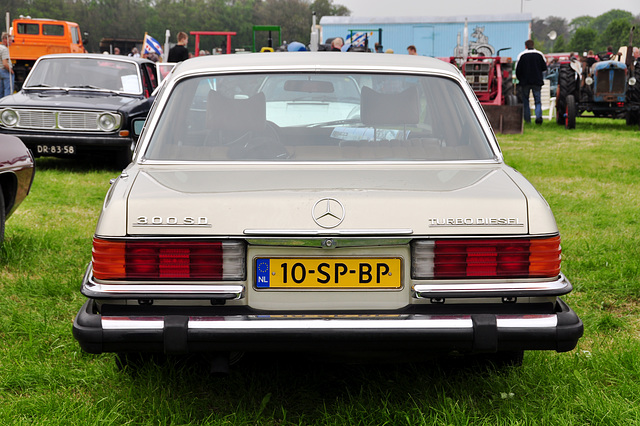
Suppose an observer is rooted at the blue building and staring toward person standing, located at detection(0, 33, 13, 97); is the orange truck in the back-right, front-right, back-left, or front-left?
front-right

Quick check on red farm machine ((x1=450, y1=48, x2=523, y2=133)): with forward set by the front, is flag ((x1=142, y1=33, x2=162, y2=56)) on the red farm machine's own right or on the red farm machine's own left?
on the red farm machine's own right

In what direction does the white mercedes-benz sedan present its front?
away from the camera

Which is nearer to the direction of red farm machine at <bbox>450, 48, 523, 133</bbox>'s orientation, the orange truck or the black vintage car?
the black vintage car

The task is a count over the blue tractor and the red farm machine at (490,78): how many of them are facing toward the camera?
2

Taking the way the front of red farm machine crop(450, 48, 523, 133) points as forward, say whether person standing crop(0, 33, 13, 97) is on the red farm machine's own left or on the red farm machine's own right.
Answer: on the red farm machine's own right

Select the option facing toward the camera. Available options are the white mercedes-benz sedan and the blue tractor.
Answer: the blue tractor

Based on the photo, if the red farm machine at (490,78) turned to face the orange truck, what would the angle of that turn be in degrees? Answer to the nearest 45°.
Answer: approximately 135° to its right

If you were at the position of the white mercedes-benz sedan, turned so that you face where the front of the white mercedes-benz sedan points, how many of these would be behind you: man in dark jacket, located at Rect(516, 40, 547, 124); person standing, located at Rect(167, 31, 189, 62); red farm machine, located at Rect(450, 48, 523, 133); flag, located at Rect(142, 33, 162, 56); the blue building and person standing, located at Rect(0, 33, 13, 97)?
0

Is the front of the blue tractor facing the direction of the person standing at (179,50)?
no
